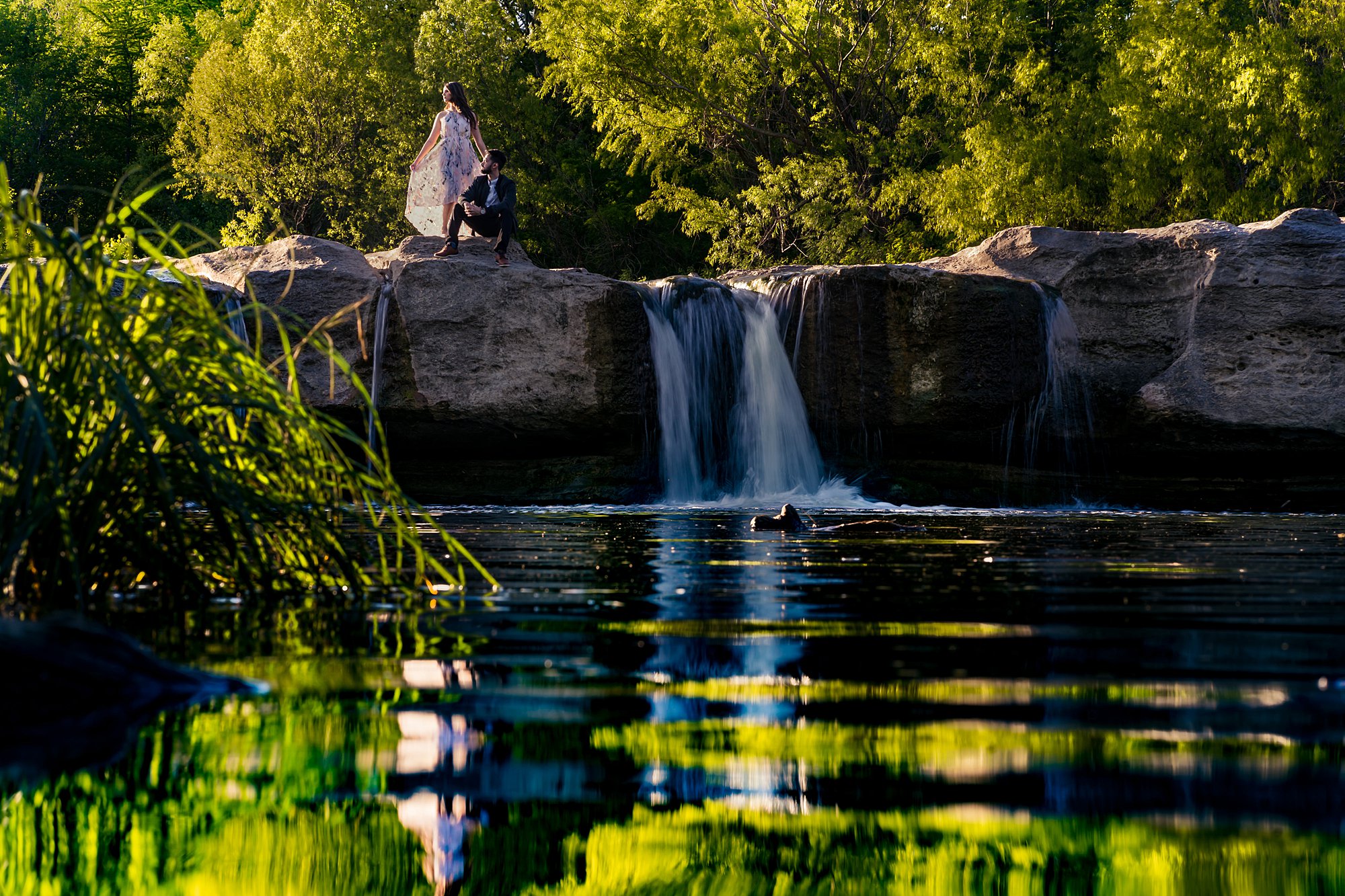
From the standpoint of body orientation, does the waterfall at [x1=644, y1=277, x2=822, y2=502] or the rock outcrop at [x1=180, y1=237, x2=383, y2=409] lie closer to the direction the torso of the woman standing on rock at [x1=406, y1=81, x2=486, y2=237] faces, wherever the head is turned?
the rock outcrop

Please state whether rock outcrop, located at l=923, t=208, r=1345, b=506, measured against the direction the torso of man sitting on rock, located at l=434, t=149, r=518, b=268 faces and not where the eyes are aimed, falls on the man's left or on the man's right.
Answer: on the man's left

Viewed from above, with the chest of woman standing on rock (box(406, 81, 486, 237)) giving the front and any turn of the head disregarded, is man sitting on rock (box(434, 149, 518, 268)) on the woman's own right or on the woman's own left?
on the woman's own left

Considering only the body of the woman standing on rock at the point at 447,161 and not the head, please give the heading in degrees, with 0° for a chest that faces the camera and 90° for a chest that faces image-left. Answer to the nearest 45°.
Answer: approximately 45°

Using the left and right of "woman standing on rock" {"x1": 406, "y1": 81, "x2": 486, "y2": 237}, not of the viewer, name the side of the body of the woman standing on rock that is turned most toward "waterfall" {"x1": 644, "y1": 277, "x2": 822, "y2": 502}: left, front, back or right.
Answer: left

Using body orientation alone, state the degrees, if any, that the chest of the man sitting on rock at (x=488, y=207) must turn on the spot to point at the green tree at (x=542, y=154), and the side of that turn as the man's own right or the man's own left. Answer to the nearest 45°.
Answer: approximately 135° to the man's own right

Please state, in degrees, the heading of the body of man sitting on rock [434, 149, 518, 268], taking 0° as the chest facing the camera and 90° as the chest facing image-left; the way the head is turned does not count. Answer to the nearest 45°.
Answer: approximately 45°

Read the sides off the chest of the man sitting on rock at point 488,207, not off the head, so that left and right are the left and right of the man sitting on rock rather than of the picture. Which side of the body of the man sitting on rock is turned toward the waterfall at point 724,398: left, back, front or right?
left

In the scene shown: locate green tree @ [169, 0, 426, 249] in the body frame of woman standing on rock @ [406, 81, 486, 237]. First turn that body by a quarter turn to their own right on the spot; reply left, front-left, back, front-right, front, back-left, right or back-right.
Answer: front-right
